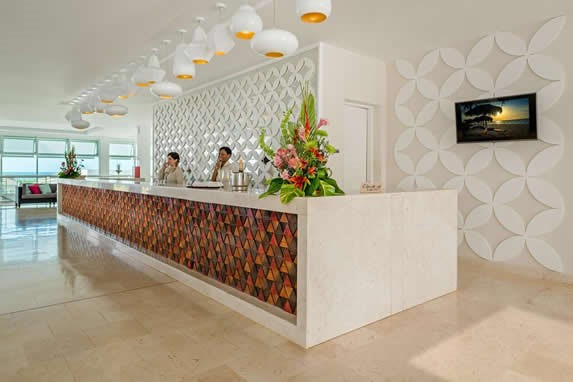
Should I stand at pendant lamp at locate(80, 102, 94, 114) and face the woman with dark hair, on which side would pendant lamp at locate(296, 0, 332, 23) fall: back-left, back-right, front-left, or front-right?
front-right

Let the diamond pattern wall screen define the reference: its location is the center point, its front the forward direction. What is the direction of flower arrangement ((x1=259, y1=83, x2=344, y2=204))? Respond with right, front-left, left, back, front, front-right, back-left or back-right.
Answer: front-left

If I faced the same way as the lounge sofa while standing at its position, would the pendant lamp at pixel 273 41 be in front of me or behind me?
in front

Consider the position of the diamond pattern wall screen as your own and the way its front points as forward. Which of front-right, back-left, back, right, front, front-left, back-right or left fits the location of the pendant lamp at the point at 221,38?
front-left

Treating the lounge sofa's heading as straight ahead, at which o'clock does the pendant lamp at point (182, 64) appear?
The pendant lamp is roughly at 12 o'clock from the lounge sofa.

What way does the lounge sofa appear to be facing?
toward the camera

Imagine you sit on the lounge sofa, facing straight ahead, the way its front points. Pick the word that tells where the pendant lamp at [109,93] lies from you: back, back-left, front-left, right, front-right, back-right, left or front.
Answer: front

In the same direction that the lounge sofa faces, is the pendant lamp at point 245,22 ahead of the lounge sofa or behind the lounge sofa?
ahead

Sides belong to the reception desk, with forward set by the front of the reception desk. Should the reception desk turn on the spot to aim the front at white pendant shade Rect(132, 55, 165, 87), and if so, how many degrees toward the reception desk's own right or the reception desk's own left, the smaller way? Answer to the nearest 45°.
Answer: approximately 90° to the reception desk's own right

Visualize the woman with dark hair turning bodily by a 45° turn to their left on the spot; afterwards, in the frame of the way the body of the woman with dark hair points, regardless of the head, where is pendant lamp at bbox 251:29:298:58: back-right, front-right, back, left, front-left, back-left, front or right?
front

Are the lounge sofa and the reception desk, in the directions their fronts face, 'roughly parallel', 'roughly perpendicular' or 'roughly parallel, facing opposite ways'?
roughly perpendicular

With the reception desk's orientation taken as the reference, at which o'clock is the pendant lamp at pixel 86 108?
The pendant lamp is roughly at 3 o'clock from the reception desk.

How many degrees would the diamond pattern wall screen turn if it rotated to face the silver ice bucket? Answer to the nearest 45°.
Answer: approximately 45° to its left
